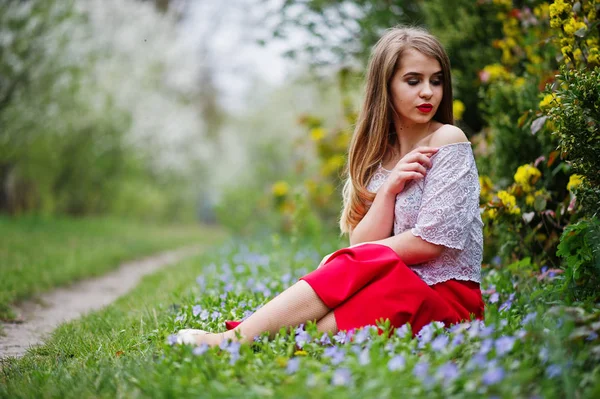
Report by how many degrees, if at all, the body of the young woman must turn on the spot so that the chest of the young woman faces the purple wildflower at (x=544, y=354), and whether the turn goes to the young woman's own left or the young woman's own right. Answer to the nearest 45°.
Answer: approximately 45° to the young woman's own left

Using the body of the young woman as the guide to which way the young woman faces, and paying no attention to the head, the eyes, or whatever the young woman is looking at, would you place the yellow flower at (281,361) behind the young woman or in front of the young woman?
in front

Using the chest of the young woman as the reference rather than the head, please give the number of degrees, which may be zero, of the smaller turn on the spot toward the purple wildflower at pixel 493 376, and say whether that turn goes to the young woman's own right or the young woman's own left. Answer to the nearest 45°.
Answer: approximately 45° to the young woman's own left

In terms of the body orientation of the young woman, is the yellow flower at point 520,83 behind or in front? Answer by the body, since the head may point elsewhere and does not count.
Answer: behind

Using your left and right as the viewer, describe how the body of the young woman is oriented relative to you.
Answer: facing the viewer and to the left of the viewer

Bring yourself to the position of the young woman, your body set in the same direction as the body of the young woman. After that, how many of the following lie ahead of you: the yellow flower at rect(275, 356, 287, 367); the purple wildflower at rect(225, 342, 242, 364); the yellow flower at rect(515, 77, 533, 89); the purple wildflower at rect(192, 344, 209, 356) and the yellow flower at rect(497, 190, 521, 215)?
3

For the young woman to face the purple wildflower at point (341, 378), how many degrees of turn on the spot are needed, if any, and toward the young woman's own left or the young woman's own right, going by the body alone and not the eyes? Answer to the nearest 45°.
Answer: approximately 45° to the young woman's own left

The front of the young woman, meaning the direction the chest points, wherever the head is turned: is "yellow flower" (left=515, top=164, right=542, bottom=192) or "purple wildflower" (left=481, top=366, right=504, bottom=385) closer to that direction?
the purple wildflower

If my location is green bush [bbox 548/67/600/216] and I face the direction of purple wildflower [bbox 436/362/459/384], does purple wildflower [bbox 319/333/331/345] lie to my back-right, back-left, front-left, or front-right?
front-right

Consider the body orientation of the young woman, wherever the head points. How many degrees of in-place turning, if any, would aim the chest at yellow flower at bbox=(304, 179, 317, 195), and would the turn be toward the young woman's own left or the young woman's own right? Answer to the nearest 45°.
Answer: approximately 135° to the young woman's own right

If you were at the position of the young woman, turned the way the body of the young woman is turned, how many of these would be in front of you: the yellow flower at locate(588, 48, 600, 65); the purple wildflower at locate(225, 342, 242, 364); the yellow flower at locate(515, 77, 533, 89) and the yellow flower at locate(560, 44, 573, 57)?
1

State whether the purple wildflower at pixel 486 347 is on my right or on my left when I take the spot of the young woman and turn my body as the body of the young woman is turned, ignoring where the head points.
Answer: on my left

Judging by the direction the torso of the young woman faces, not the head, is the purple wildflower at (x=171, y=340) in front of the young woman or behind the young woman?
in front

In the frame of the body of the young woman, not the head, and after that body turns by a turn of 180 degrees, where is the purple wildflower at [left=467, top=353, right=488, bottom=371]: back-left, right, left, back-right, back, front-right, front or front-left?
back-right
